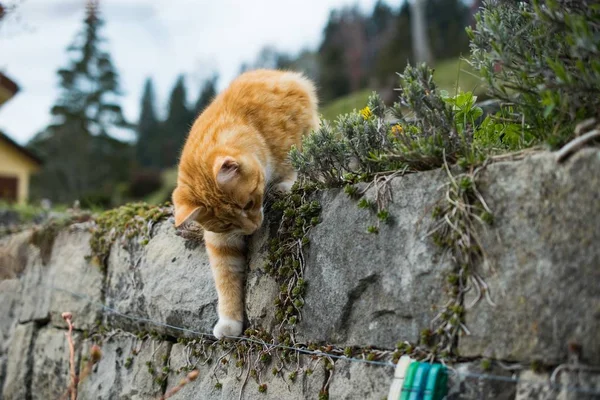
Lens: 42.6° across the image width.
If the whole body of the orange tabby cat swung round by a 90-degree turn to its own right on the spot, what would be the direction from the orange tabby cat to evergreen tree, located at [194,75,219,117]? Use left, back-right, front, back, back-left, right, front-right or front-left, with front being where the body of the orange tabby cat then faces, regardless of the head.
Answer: front-right

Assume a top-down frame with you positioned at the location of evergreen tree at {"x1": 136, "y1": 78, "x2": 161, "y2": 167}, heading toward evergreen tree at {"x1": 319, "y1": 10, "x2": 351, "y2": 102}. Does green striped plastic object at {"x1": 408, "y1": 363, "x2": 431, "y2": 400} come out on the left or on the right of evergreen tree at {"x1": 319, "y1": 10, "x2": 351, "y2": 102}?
right

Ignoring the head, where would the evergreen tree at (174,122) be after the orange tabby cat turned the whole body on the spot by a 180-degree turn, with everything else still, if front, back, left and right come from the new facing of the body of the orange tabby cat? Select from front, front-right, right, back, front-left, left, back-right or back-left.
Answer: front-left

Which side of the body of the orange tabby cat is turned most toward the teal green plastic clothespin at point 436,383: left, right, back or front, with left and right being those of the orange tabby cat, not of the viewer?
left

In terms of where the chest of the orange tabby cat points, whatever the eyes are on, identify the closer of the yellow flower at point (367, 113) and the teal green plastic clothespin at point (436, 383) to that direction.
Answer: the teal green plastic clothespin

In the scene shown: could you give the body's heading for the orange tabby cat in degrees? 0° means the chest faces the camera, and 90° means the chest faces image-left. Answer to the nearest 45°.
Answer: approximately 45°

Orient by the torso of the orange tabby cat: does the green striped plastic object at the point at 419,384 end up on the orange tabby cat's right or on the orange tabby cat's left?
on the orange tabby cat's left

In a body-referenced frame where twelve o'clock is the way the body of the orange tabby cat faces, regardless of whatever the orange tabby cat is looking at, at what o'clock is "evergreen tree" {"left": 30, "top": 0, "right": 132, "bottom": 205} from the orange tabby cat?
The evergreen tree is roughly at 4 o'clock from the orange tabby cat.

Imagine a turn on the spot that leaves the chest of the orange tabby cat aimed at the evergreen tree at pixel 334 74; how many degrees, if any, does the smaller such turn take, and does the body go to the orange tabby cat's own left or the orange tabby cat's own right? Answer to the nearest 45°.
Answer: approximately 135° to the orange tabby cat's own right

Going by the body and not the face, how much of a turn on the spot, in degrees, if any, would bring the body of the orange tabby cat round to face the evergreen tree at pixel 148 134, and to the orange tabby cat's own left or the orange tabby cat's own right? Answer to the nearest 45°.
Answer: approximately 135° to the orange tabby cat's own right
